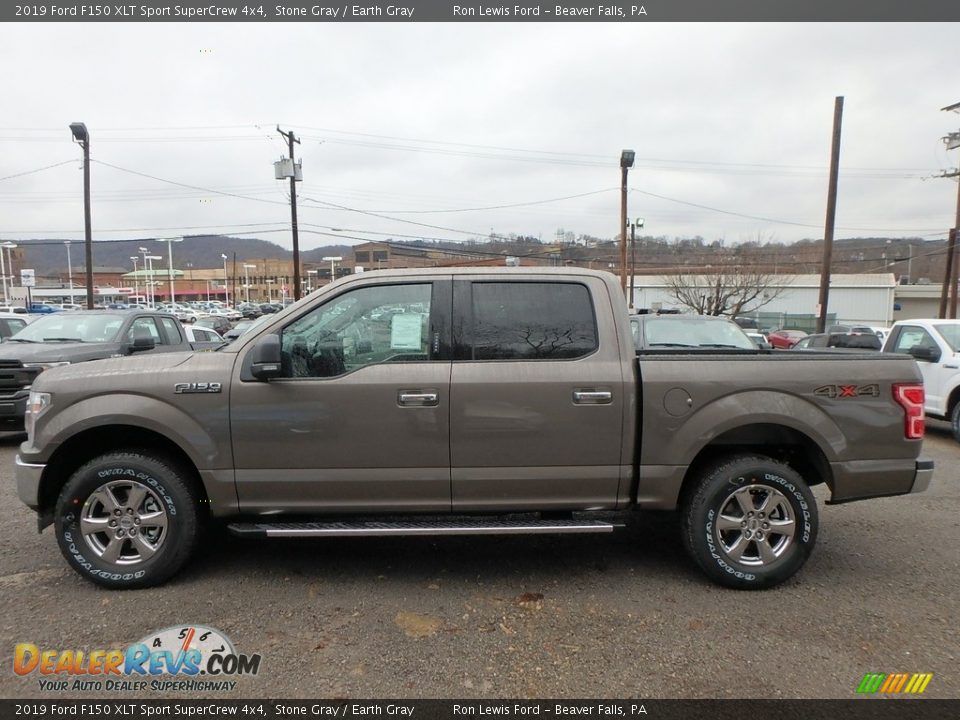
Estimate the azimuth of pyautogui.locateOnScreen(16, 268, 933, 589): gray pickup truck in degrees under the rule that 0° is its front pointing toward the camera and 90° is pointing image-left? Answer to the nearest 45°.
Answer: approximately 90°

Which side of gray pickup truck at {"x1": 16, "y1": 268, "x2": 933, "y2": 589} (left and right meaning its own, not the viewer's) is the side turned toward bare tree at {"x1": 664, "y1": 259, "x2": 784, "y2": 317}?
right

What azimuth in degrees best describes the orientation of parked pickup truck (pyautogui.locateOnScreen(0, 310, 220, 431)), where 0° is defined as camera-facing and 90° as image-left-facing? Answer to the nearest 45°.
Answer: approximately 45°
